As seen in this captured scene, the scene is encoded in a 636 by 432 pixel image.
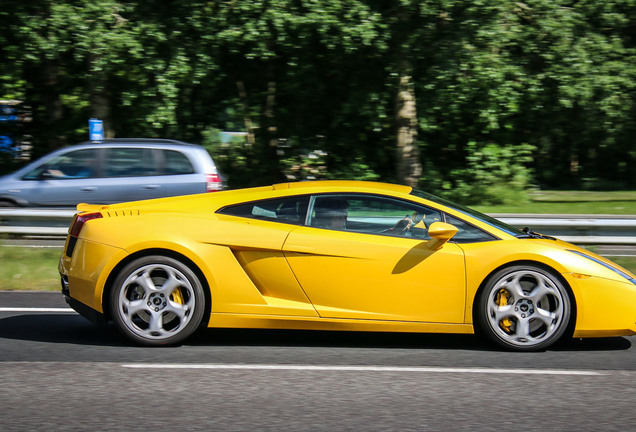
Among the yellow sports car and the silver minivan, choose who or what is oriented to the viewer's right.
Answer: the yellow sports car

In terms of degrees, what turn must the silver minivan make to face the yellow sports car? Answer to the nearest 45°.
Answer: approximately 90° to its left

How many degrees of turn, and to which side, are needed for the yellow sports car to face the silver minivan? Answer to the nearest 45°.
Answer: approximately 135° to its left

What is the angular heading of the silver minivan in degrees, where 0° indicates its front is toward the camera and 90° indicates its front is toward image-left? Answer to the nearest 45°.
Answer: approximately 90°

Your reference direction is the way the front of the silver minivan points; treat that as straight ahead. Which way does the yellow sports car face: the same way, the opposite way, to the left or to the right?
the opposite way

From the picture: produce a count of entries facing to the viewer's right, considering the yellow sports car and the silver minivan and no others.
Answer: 1

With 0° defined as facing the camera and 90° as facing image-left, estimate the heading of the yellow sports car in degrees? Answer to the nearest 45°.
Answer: approximately 270°
